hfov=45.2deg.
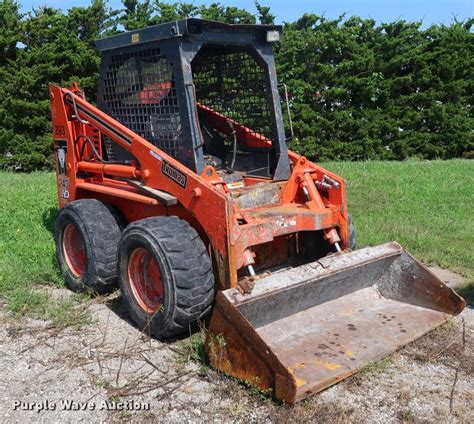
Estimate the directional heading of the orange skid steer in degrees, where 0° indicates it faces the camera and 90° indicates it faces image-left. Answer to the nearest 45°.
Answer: approximately 315°
